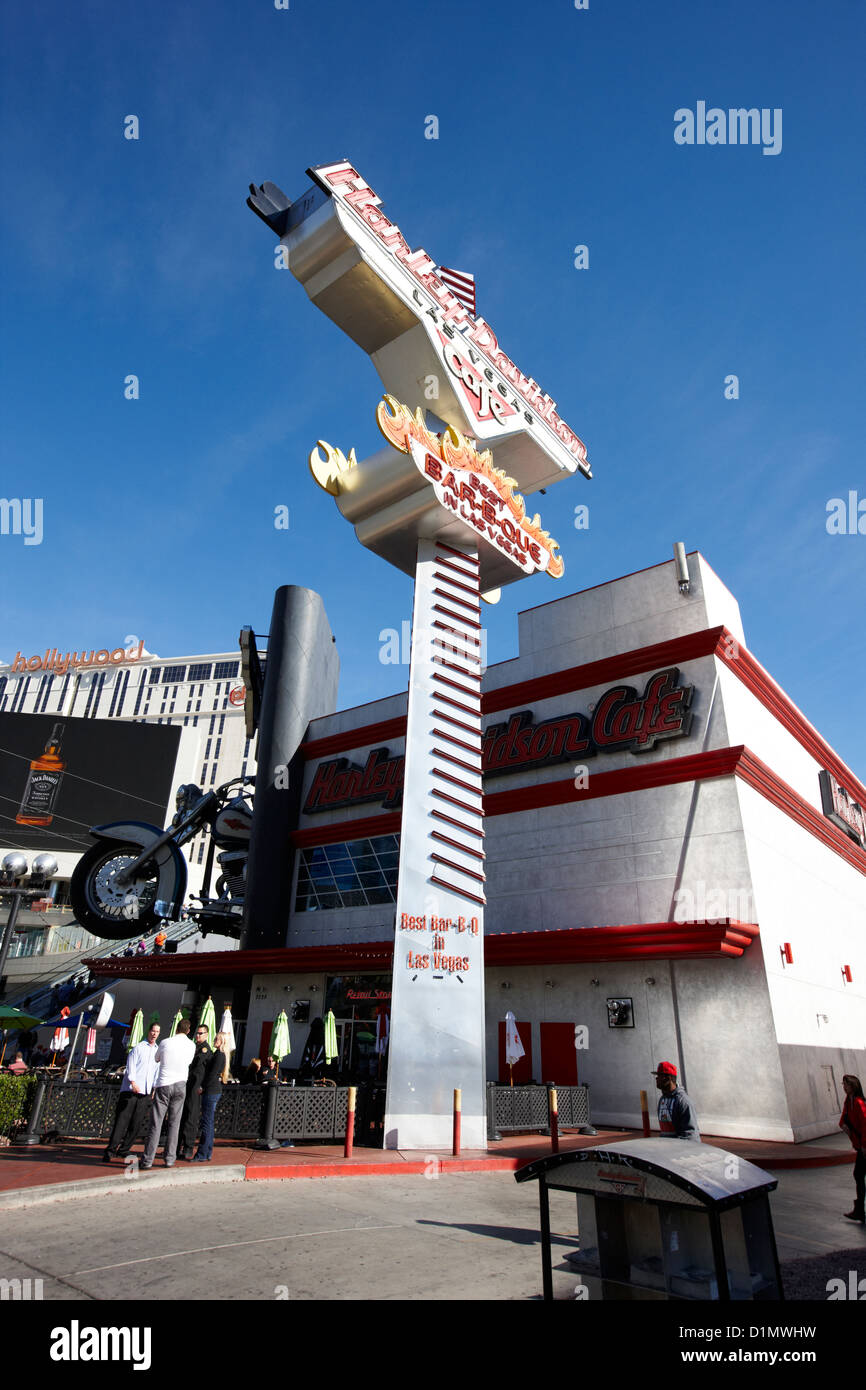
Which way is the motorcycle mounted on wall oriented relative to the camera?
to the viewer's left

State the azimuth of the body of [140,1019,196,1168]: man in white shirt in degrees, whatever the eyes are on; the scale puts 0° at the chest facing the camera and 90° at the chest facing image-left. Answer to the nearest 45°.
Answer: approximately 180°

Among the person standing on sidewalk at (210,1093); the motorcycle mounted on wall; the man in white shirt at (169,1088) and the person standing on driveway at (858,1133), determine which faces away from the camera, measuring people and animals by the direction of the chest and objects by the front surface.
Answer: the man in white shirt

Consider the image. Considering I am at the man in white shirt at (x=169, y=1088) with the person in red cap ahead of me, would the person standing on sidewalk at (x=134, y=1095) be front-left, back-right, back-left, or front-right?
back-left

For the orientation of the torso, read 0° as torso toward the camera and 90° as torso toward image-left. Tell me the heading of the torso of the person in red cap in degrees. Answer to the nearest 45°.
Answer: approximately 45°

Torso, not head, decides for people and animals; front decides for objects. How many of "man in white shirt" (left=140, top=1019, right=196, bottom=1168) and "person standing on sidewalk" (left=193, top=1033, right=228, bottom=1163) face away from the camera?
1

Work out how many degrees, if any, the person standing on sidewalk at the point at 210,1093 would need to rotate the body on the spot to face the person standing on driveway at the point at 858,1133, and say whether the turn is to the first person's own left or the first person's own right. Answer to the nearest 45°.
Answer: approximately 135° to the first person's own left

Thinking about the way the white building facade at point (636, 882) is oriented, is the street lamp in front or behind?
in front

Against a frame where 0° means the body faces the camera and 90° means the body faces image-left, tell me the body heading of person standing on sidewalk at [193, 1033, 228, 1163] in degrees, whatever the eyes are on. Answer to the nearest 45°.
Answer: approximately 90°

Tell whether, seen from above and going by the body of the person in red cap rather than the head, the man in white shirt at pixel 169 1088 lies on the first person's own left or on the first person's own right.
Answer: on the first person's own right

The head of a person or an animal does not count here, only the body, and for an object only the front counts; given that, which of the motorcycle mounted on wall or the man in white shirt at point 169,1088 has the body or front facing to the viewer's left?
the motorcycle mounted on wall

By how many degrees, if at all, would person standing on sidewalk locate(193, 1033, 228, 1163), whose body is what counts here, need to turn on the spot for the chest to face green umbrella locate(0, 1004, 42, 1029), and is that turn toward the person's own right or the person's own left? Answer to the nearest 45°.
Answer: approximately 90° to the person's own right

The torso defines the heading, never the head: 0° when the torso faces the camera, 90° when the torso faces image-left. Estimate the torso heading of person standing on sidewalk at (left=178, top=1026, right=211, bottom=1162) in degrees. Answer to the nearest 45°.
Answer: approximately 45°
